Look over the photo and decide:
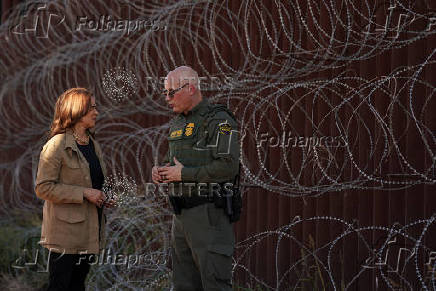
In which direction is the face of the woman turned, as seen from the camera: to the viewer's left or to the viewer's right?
to the viewer's right

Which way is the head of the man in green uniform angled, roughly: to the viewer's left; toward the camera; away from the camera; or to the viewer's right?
to the viewer's left

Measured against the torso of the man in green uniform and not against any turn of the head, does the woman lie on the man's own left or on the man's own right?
on the man's own right

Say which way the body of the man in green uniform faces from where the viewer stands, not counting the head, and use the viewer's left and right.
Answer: facing the viewer and to the left of the viewer
